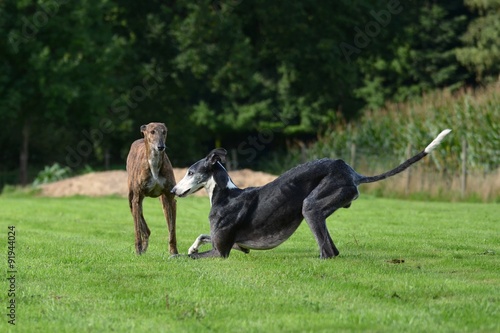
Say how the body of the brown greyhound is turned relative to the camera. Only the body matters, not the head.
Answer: toward the camera

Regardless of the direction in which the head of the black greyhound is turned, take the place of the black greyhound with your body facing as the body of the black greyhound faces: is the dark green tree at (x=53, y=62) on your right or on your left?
on your right

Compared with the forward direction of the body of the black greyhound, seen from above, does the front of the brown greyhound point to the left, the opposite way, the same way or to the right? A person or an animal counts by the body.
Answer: to the left

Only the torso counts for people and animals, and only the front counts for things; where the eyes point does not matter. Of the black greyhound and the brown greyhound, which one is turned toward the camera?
the brown greyhound

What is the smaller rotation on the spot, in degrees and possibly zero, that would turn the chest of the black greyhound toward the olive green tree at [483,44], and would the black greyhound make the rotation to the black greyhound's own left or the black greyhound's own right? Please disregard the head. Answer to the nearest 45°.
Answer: approximately 90° to the black greyhound's own right

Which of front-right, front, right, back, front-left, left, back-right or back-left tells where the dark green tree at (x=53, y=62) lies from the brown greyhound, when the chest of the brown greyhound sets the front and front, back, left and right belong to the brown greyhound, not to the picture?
back

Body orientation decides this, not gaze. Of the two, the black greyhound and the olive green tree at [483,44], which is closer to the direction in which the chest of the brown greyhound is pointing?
the black greyhound

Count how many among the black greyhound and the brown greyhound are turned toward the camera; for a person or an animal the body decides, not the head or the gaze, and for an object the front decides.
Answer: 1

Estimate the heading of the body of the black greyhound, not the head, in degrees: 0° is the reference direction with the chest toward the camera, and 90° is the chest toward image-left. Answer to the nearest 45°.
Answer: approximately 90°

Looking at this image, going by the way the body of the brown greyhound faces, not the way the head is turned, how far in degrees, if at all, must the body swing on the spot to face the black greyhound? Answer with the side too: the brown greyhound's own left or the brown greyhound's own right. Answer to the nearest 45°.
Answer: approximately 45° to the brown greyhound's own left
